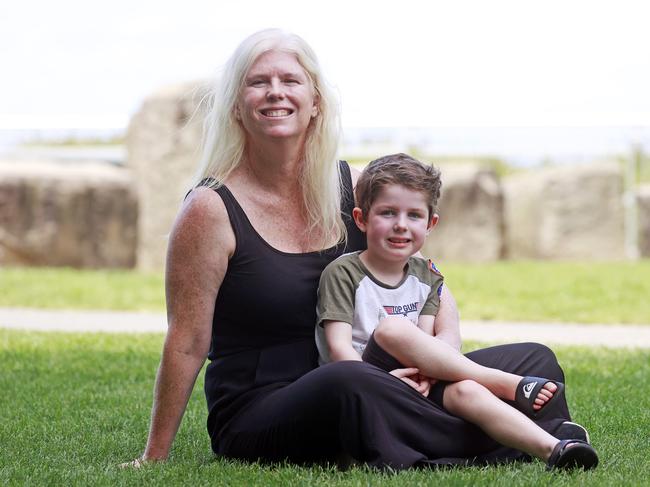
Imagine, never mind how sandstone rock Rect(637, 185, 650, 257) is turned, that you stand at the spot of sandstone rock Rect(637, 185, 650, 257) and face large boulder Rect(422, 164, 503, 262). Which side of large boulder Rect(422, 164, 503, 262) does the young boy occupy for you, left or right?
left

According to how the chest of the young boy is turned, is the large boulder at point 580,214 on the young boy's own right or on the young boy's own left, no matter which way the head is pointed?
on the young boy's own left

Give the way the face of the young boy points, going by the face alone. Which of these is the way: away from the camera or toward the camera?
toward the camera

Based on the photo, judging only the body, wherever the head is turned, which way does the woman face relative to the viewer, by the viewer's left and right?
facing the viewer and to the right of the viewer

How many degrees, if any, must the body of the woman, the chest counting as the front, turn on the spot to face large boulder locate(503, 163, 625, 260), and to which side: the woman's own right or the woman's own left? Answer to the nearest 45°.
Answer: approximately 135° to the woman's own left

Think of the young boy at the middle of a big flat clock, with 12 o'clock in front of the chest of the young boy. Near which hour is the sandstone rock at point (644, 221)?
The sandstone rock is roughly at 8 o'clock from the young boy.

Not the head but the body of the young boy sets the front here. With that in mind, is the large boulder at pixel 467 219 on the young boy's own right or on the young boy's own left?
on the young boy's own left

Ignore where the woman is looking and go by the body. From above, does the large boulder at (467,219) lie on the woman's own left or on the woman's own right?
on the woman's own left
